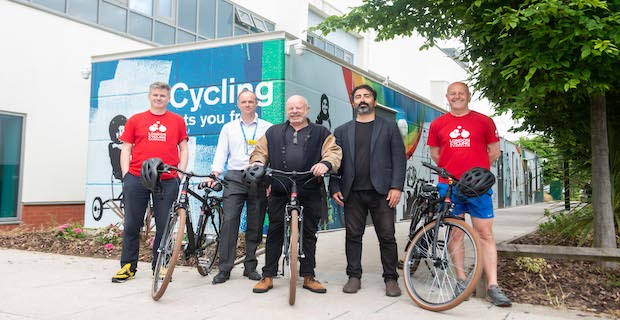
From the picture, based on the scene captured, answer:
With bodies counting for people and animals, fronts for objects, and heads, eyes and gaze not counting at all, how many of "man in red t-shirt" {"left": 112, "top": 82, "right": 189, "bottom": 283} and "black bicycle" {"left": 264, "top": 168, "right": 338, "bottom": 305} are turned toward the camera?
2

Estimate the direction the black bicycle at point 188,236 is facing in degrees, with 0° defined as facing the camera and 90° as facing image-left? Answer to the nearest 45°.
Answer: approximately 45°

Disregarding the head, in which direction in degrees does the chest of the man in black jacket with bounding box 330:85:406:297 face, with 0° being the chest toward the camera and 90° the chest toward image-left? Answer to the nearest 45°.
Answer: approximately 0°

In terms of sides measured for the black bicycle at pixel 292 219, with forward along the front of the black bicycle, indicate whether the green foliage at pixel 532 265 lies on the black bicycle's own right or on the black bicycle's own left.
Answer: on the black bicycle's own left

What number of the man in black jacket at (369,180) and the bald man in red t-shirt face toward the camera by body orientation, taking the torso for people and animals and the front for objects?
2

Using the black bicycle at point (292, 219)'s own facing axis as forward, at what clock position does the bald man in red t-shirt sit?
The bald man in red t-shirt is roughly at 9 o'clock from the black bicycle.

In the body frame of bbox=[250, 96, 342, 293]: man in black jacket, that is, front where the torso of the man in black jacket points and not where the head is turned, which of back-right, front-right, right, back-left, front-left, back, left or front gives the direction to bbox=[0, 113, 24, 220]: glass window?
back-right
